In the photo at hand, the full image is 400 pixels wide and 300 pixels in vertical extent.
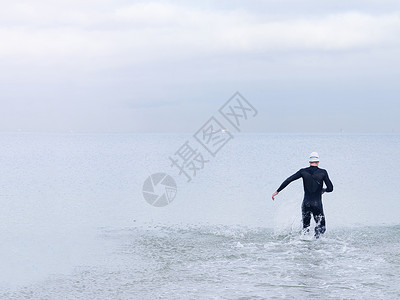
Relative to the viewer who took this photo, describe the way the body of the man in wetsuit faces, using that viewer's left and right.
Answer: facing away from the viewer
